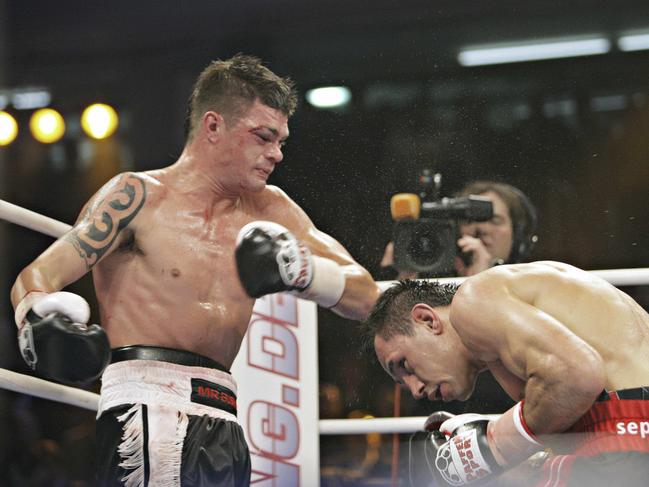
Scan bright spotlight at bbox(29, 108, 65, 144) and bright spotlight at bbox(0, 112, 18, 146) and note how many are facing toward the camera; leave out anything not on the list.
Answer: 2

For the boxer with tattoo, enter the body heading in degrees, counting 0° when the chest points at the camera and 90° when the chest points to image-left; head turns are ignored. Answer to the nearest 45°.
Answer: approximately 315°

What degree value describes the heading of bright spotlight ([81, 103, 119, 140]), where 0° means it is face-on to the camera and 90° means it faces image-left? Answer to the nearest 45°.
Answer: approximately 0°

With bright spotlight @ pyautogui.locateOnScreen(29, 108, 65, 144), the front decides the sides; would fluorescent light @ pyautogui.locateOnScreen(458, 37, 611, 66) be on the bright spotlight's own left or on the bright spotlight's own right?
on the bright spotlight's own left

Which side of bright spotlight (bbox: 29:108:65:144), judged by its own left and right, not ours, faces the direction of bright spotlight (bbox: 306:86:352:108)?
left

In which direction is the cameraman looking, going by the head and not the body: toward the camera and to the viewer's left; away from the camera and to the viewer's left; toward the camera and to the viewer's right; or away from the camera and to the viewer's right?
toward the camera and to the viewer's left

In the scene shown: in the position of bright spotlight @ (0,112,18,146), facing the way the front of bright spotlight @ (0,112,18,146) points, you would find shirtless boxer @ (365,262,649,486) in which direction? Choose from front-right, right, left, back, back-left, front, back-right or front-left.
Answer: front-left

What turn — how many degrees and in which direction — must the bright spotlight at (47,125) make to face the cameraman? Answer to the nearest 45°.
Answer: approximately 45° to its left

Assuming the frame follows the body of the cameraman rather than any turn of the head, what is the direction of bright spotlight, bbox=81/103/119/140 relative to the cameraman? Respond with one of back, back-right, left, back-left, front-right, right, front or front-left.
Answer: back-right
